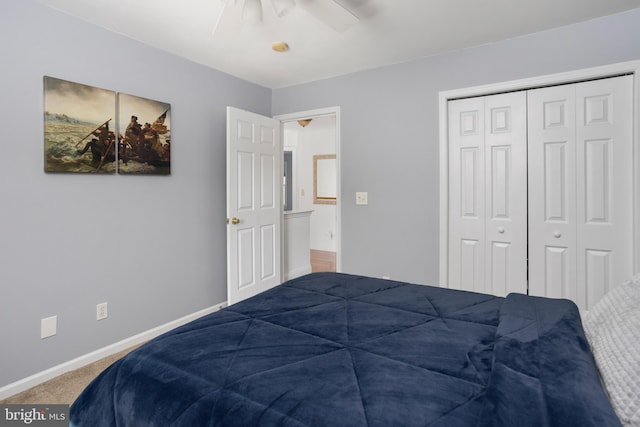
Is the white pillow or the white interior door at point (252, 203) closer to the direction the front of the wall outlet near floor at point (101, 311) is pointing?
the white pillow

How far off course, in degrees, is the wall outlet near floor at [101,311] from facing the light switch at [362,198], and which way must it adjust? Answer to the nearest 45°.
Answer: approximately 45° to its left

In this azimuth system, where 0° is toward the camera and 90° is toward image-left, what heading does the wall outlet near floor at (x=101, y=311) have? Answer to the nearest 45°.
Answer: approximately 315°

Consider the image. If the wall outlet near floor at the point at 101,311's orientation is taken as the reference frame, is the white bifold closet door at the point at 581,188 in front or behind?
in front

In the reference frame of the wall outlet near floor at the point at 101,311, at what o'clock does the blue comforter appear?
The blue comforter is roughly at 1 o'clock from the wall outlet near floor.

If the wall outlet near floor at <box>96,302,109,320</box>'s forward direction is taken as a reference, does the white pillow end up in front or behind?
in front

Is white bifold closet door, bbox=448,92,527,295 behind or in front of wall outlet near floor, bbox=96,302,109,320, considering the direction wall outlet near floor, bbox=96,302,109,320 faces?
in front

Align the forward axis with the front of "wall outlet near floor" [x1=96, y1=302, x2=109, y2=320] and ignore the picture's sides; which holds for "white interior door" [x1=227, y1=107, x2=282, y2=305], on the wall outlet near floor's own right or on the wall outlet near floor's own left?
on the wall outlet near floor's own left
